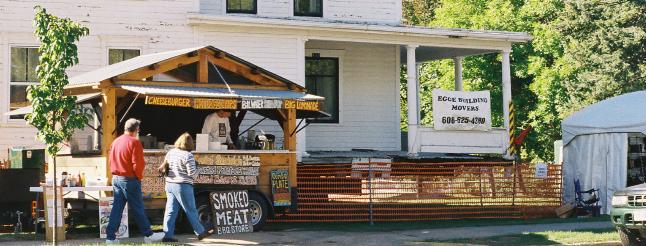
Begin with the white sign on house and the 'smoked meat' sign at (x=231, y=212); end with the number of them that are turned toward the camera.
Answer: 2

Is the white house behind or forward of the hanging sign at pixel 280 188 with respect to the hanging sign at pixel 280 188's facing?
behind

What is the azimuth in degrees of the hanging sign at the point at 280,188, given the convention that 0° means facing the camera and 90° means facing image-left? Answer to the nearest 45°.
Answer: approximately 0°

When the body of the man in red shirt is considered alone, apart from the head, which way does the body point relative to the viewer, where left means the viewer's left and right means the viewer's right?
facing away from the viewer and to the right of the viewer

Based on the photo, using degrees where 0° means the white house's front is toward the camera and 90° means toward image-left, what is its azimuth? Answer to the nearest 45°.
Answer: approximately 0°

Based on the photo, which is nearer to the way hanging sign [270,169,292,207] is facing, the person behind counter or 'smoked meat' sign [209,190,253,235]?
the 'smoked meat' sign
